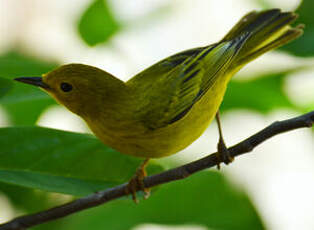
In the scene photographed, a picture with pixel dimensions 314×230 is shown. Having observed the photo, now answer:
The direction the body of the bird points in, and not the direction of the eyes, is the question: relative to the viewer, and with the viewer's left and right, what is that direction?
facing to the left of the viewer

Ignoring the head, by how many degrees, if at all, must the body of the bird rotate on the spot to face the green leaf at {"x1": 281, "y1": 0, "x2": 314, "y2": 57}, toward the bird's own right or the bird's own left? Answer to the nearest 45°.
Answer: approximately 135° to the bird's own right
